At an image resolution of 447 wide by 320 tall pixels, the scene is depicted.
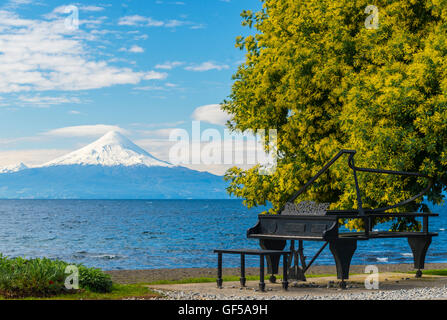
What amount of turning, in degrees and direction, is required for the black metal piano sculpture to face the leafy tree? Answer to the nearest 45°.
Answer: approximately 135° to its right

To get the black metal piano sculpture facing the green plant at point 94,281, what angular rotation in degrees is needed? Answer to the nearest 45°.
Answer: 0° — it already faces it

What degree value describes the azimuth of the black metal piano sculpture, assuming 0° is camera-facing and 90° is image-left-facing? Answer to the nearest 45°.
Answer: approximately 45°

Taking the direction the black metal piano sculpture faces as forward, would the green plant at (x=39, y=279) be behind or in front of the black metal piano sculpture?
in front

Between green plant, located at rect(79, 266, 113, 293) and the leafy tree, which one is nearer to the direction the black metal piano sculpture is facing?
the green plant
